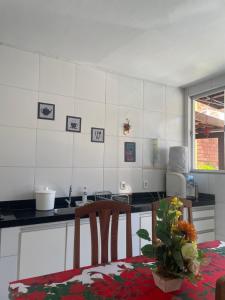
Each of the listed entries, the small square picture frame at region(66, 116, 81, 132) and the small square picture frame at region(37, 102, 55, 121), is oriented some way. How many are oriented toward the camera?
2

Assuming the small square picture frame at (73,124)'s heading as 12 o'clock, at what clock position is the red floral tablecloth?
The red floral tablecloth is roughly at 12 o'clock from the small square picture frame.

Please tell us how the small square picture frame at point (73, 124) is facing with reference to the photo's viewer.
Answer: facing the viewer

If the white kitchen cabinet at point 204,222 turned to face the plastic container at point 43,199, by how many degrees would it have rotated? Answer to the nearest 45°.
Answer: approximately 90° to its right

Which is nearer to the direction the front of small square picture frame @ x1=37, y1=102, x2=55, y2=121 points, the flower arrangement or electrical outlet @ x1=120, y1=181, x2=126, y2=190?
the flower arrangement

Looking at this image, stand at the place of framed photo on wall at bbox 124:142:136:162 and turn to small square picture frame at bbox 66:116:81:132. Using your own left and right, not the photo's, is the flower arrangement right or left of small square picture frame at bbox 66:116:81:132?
left

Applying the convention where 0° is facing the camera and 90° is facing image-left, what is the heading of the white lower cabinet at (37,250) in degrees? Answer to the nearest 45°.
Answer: approximately 315°

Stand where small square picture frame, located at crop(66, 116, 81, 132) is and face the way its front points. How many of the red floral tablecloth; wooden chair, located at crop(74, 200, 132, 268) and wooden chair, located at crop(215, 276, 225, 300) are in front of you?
3

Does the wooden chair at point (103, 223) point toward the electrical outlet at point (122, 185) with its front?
no

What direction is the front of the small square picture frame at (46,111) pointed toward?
toward the camera

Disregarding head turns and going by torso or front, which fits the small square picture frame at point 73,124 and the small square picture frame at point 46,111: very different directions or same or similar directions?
same or similar directions

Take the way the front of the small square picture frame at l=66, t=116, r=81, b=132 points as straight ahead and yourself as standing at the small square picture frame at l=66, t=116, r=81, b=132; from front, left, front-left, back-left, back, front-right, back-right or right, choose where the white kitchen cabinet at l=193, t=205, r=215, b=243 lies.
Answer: left

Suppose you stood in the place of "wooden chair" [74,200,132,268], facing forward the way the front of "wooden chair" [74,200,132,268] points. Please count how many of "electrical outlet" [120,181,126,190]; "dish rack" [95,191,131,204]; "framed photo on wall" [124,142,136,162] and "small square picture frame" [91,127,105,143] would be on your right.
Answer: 0

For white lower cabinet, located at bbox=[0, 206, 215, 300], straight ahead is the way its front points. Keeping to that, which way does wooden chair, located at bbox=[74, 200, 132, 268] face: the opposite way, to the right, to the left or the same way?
the same way

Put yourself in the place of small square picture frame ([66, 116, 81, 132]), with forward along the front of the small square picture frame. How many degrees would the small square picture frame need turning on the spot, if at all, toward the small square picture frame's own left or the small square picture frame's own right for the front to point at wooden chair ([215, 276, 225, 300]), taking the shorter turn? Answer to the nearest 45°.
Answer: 0° — it already faces it
